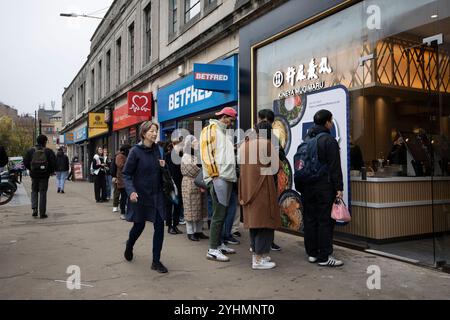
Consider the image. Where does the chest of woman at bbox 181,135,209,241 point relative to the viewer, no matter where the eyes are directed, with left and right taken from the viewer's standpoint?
facing to the right of the viewer

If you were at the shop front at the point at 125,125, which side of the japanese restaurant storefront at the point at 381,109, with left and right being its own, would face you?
right

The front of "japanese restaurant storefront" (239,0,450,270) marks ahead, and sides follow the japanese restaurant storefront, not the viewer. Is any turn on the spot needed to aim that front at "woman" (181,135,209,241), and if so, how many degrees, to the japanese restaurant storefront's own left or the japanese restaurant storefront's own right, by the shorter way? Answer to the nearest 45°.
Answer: approximately 45° to the japanese restaurant storefront's own right

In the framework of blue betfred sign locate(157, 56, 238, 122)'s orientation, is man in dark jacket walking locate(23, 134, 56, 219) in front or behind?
in front

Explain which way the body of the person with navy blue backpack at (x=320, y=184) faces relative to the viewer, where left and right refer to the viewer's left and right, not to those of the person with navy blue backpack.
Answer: facing away from the viewer and to the right of the viewer

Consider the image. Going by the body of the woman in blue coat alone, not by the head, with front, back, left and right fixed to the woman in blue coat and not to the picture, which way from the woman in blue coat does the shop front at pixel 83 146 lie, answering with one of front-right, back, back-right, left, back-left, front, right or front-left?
back-left

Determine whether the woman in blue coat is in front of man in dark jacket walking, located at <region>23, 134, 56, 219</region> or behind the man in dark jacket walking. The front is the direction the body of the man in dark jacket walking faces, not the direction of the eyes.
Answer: behind

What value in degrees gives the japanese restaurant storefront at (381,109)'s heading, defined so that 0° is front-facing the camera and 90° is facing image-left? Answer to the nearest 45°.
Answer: approximately 45°

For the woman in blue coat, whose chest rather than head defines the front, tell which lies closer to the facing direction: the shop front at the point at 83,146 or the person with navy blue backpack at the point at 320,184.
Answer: the person with navy blue backpack

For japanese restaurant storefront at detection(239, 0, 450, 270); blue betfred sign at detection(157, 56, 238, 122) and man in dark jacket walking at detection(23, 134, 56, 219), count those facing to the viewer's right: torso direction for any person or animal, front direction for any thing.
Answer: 0

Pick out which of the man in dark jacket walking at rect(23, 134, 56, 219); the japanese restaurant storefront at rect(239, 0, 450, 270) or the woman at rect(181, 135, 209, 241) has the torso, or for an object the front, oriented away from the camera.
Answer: the man in dark jacket walking

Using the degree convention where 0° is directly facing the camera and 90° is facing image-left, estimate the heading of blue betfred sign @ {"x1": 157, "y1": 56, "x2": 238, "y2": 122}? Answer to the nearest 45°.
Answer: approximately 45°

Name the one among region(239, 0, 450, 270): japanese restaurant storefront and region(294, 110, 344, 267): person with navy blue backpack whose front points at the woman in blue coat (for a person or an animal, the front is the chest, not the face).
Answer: the japanese restaurant storefront

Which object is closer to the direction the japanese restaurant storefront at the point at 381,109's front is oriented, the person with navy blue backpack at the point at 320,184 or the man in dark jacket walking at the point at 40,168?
the person with navy blue backpack
